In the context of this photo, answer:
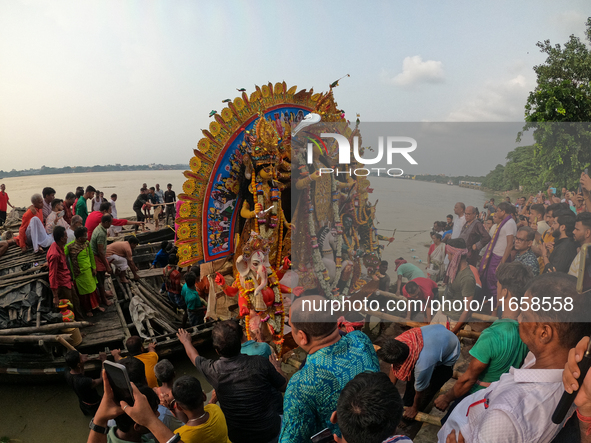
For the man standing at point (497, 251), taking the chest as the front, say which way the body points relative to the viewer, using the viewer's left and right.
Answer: facing to the left of the viewer

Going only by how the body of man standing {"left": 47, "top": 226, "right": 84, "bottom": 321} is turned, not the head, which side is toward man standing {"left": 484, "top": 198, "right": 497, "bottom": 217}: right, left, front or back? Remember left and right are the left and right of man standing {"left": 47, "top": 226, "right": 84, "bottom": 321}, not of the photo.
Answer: front

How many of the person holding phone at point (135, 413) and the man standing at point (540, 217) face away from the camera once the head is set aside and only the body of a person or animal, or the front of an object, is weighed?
1

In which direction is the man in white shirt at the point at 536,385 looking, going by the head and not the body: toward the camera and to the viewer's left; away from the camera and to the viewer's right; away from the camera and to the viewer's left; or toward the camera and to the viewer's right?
away from the camera and to the viewer's left

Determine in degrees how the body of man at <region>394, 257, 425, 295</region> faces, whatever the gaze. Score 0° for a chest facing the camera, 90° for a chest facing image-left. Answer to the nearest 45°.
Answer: approximately 90°

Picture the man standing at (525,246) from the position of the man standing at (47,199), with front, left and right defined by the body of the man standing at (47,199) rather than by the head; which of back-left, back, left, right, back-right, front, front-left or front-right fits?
front-right

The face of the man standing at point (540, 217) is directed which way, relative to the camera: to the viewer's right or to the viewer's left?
to the viewer's left

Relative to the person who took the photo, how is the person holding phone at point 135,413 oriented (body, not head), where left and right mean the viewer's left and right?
facing away from the viewer

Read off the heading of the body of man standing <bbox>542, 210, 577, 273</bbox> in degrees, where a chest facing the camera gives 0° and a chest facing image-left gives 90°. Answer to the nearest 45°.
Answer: approximately 90°

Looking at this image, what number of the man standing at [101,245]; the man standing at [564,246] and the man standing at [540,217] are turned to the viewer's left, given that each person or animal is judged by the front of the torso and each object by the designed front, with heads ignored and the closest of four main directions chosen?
2

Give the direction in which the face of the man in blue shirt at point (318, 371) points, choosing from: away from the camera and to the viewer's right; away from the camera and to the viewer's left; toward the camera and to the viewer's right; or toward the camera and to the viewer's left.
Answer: away from the camera and to the viewer's left

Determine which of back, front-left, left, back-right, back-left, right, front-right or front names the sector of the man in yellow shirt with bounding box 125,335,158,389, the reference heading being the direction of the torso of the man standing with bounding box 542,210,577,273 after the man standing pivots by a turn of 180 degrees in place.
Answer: back-right

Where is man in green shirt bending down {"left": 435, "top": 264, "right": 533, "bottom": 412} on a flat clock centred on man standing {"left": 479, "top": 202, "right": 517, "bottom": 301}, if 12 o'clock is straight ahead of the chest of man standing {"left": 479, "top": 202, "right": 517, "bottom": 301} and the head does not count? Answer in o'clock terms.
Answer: man in green shirt bending down {"left": 435, "top": 264, "right": 533, "bottom": 412} is roughly at 9 o'clock from man standing {"left": 479, "top": 202, "right": 517, "bottom": 301}.
